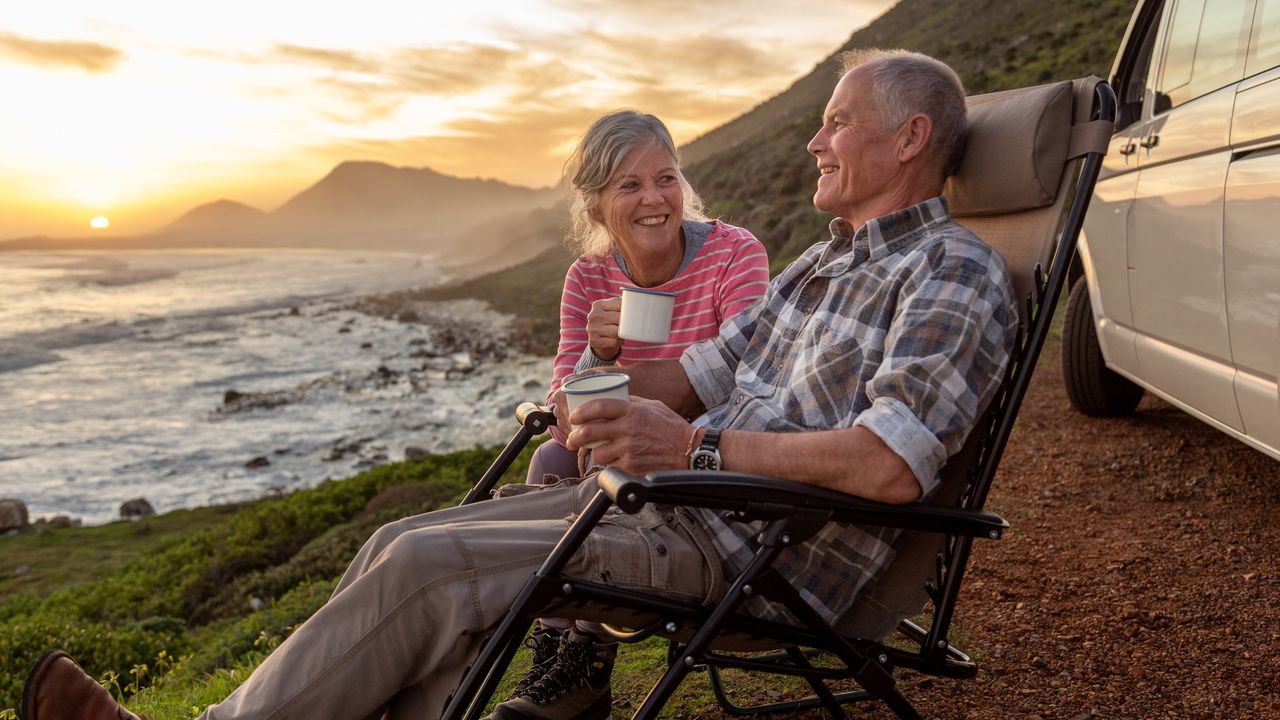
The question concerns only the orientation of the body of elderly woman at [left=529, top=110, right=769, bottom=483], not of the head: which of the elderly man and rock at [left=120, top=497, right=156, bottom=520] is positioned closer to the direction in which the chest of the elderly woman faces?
the elderly man

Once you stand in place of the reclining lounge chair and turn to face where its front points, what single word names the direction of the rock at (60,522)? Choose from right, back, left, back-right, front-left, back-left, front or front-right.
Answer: right

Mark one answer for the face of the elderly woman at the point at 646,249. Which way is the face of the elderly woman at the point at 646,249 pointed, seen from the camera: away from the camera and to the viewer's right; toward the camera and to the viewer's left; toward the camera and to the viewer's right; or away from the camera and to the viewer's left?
toward the camera and to the viewer's right

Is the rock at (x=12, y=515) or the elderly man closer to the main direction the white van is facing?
the rock

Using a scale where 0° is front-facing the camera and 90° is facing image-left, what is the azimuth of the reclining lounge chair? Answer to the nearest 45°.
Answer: approximately 45°

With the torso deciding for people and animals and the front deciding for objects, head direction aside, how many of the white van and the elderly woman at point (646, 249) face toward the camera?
1

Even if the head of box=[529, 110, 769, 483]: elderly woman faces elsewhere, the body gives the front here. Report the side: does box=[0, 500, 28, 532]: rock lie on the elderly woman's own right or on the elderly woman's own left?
on the elderly woman's own right

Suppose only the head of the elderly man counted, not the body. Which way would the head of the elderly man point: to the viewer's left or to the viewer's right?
to the viewer's left

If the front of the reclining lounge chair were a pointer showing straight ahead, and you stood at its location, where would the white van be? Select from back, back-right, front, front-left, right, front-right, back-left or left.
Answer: back

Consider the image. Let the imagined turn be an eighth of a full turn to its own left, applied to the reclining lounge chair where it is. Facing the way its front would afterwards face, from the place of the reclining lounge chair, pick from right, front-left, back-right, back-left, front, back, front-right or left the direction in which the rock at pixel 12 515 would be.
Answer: back-right
